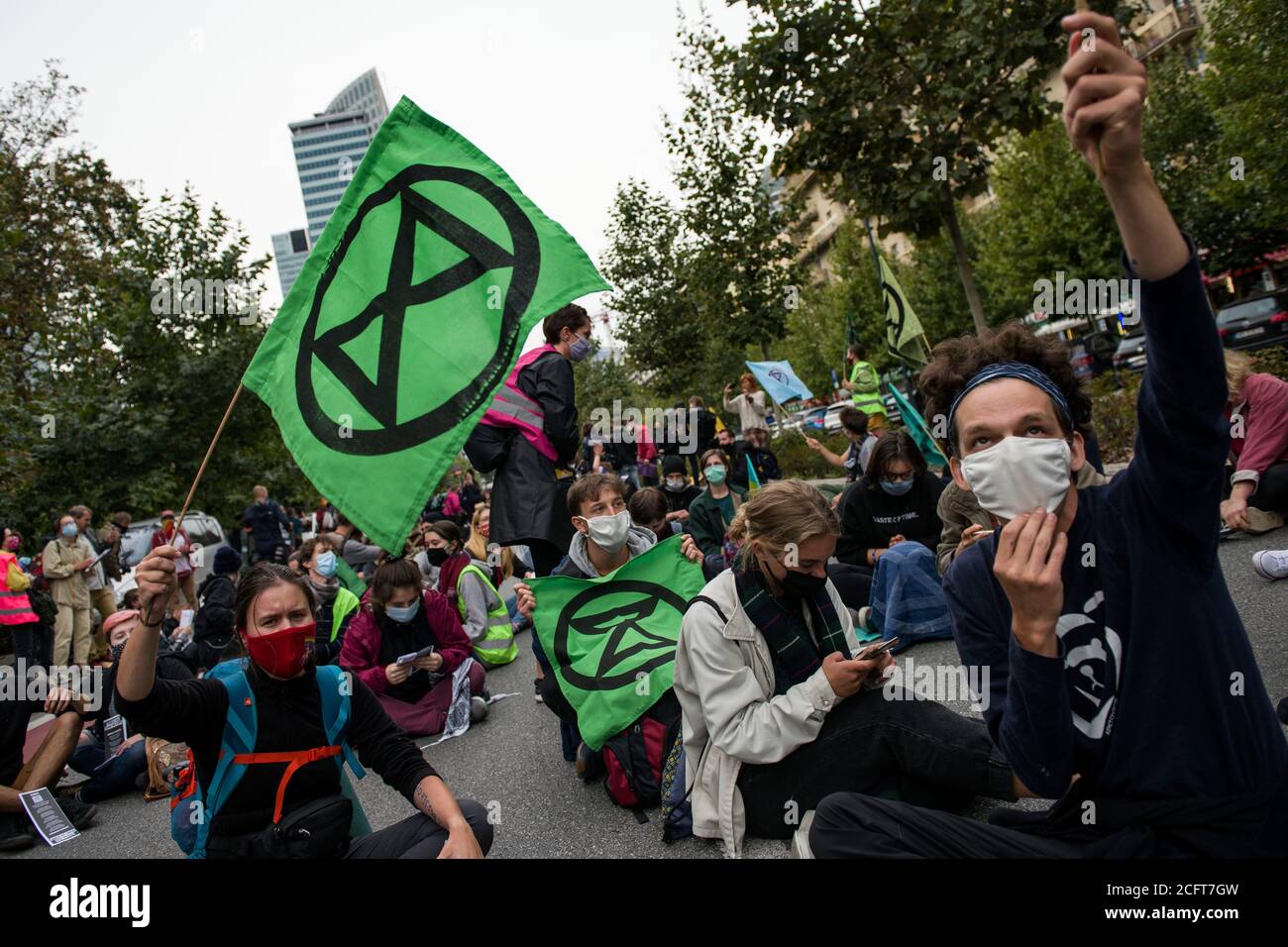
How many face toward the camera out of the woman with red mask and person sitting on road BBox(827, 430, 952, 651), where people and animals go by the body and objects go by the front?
2

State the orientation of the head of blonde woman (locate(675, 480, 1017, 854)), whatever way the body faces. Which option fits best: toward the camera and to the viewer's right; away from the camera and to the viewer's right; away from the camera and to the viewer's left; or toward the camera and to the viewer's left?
toward the camera and to the viewer's right

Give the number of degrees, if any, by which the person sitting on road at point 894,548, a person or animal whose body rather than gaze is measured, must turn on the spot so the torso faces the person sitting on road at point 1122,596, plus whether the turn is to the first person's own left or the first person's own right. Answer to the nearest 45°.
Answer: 0° — they already face them

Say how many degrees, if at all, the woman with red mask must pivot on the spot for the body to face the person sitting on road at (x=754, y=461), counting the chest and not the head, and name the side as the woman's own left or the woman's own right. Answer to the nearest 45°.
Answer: approximately 135° to the woman's own left

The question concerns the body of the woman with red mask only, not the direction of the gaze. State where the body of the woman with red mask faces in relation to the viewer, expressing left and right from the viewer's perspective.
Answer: facing the viewer

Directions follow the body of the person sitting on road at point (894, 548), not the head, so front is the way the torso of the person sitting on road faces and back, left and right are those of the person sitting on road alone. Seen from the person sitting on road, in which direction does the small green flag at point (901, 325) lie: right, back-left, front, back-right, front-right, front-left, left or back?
back

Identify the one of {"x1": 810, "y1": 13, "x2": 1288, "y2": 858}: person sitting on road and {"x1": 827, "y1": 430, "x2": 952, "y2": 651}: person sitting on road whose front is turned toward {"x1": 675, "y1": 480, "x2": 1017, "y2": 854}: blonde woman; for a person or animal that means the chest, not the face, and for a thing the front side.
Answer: {"x1": 827, "y1": 430, "x2": 952, "y2": 651}: person sitting on road

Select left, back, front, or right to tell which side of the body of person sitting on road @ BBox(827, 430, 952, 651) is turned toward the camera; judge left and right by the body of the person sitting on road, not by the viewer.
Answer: front

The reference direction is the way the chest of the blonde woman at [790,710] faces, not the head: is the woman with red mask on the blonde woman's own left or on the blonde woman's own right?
on the blonde woman's own right
